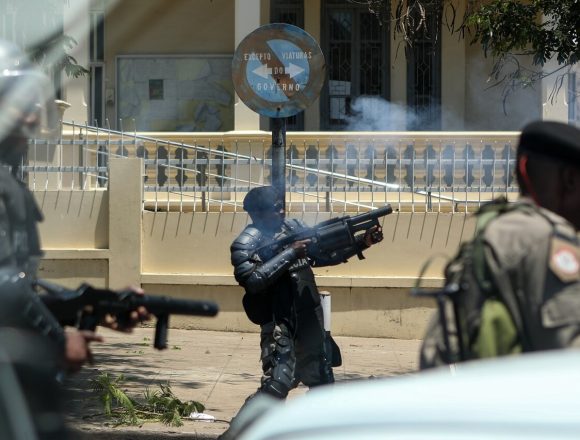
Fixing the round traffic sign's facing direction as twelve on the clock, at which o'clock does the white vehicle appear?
The white vehicle is roughly at 12 o'clock from the round traffic sign.

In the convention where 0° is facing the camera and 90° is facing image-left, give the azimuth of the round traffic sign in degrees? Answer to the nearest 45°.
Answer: approximately 0°

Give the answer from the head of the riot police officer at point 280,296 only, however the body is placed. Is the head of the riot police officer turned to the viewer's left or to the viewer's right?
to the viewer's right

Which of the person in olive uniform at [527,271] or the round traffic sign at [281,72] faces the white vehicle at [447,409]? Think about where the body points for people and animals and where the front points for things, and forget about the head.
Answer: the round traffic sign

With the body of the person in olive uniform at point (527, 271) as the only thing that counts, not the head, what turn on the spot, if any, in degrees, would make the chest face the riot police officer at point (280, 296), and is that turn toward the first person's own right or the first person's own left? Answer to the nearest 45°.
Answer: approximately 45° to the first person's own left

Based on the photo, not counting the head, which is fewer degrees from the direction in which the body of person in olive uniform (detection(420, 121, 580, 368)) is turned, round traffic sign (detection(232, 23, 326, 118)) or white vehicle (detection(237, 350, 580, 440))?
the round traffic sign

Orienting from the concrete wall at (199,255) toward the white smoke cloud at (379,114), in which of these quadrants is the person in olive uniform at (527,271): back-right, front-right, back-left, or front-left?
back-right

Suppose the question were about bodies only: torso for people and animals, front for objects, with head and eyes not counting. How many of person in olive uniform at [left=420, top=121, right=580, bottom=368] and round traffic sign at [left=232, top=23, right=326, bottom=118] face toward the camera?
1

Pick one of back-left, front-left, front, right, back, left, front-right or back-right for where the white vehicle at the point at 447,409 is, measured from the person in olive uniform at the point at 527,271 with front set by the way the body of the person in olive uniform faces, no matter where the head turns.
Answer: back-right
